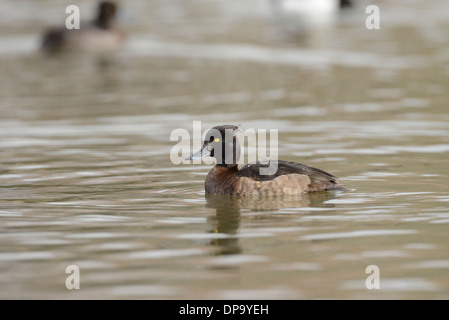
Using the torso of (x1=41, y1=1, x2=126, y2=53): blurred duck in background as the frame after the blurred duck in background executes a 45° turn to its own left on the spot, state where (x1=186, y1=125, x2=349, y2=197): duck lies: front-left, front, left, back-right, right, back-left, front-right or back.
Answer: back-right

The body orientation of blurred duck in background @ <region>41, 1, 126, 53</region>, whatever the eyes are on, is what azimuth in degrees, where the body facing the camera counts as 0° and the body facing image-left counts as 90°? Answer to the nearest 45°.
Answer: approximately 270°

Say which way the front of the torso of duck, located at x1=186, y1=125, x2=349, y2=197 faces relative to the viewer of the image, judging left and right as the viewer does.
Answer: facing to the left of the viewer

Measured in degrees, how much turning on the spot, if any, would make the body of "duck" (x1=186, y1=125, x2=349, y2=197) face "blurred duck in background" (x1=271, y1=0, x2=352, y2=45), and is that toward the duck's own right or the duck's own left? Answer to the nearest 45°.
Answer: approximately 90° to the duck's own right
